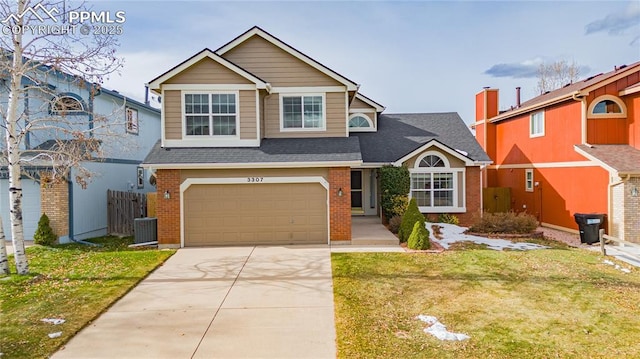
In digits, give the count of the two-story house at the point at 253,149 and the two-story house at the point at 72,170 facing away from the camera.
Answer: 0

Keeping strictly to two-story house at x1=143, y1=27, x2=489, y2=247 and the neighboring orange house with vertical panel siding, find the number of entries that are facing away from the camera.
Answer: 0

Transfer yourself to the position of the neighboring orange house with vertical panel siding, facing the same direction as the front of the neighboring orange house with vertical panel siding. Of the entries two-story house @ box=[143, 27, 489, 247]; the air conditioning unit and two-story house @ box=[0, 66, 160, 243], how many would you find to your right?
3

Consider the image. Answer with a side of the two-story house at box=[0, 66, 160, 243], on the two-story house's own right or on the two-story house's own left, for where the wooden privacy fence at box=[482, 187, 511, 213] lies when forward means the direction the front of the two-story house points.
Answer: on the two-story house's own left

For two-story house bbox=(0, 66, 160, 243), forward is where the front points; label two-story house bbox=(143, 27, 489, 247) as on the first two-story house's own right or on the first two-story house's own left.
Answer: on the first two-story house's own left

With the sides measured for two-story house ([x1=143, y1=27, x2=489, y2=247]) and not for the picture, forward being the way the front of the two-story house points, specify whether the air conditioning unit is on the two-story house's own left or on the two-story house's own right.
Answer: on the two-story house's own right
